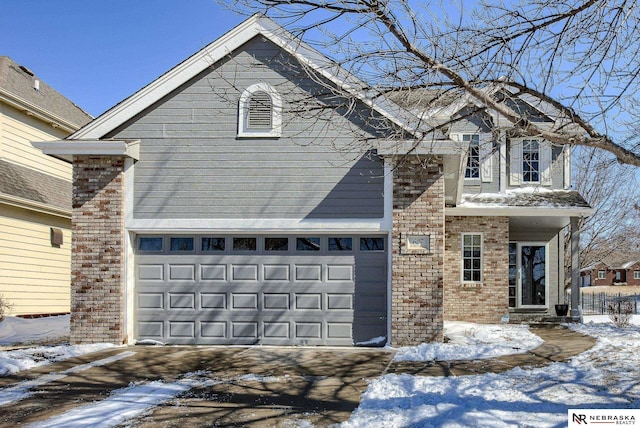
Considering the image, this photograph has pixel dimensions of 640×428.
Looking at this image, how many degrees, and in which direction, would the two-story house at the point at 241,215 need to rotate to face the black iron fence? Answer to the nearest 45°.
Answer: approximately 135° to its left

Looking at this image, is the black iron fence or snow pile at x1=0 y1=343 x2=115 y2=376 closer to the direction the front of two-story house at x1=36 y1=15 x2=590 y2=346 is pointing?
the snow pile

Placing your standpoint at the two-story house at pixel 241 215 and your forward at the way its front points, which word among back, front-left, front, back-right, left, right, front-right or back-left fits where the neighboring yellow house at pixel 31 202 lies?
back-right

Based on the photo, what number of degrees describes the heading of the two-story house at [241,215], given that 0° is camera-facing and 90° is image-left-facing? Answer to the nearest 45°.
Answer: approximately 0°

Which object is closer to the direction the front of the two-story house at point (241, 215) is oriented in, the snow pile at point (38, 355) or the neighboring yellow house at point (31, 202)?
the snow pile

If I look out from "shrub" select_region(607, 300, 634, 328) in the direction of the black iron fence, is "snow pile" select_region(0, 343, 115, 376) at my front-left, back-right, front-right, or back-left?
back-left

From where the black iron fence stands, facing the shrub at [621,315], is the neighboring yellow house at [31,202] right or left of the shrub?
right

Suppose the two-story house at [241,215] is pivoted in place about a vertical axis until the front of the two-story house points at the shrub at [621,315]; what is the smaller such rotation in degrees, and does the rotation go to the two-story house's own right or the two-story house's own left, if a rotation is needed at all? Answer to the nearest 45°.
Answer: approximately 135° to the two-story house's own left
